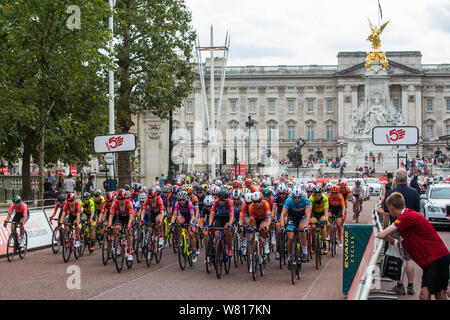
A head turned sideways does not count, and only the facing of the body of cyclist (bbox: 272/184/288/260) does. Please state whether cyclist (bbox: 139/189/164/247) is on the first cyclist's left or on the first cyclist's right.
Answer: on the first cyclist's right

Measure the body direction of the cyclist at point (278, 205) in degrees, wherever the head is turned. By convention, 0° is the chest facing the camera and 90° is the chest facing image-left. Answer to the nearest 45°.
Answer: approximately 0°

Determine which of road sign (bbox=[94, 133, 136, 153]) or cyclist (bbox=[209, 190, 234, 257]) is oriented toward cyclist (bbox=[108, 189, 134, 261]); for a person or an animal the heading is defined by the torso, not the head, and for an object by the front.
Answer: the road sign

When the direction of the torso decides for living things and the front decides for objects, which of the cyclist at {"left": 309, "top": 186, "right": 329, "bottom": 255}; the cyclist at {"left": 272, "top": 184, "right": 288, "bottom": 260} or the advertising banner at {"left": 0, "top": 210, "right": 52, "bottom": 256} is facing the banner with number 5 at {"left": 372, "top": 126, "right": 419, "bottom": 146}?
the advertising banner

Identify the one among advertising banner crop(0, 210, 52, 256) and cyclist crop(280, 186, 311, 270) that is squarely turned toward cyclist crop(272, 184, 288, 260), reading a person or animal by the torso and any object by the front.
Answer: the advertising banner

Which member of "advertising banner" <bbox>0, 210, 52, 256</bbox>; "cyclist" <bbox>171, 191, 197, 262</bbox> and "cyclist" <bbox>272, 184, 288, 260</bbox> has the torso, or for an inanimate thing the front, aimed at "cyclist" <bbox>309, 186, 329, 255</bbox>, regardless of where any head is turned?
the advertising banner

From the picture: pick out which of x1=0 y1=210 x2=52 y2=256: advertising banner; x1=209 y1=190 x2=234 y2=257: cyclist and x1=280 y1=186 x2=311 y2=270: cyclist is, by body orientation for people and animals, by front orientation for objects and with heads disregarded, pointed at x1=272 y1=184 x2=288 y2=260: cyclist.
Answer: the advertising banner

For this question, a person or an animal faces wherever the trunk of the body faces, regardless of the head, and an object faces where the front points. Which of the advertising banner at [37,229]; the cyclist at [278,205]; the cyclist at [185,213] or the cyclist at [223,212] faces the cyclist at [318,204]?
the advertising banner

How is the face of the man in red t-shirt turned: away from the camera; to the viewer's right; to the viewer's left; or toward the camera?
to the viewer's left

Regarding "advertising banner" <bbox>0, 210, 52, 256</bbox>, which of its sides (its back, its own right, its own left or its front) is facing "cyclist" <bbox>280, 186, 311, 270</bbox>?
front
